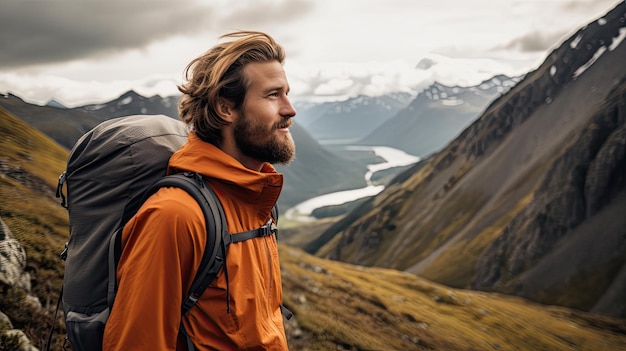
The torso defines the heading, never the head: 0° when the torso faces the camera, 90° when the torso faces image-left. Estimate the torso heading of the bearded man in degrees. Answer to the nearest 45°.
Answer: approximately 270°

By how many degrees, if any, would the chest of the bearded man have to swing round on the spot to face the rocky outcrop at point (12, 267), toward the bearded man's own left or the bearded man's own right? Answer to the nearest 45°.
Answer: approximately 135° to the bearded man's own left

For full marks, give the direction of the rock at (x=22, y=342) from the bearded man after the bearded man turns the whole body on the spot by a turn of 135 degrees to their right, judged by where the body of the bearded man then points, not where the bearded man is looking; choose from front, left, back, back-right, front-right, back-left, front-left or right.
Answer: right

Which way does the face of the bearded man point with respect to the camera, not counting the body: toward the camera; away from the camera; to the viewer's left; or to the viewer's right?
to the viewer's right
